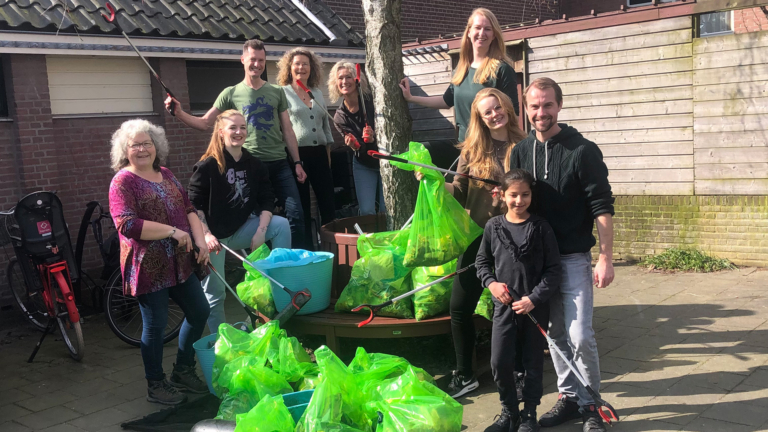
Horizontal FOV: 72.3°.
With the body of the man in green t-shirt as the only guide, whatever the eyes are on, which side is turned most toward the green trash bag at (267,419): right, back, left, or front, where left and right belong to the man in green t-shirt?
front

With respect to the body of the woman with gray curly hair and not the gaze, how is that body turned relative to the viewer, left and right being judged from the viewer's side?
facing the viewer and to the right of the viewer

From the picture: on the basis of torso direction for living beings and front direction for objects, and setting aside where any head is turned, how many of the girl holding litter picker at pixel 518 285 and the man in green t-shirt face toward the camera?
2

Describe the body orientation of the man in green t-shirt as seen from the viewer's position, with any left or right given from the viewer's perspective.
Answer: facing the viewer
